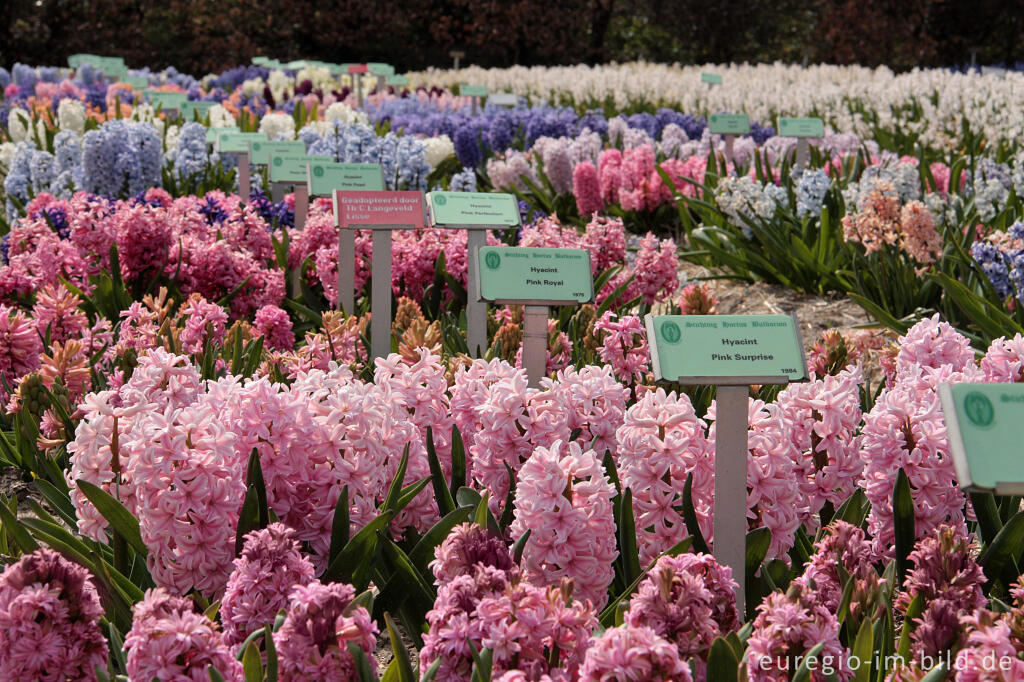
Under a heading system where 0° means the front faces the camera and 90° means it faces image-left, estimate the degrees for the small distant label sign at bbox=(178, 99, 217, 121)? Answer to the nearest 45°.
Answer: approximately 0°

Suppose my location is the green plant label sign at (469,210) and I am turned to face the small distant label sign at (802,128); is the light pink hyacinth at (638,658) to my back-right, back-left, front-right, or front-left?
back-right

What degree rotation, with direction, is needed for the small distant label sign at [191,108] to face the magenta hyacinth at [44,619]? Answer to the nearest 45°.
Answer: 0° — it already faces it

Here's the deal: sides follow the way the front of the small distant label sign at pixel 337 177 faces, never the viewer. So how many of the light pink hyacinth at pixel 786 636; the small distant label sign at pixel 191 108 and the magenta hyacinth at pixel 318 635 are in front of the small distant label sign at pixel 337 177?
2

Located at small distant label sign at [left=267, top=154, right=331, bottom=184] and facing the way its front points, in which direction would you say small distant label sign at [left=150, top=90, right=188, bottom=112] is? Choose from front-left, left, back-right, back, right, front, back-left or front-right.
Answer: back
